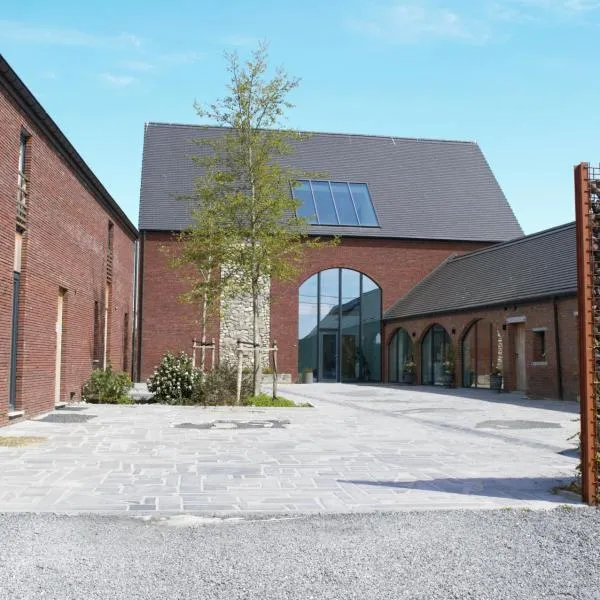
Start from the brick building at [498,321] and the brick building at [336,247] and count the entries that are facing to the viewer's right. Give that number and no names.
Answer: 0

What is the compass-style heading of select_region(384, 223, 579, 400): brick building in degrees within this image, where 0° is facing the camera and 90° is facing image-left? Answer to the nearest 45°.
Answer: approximately 45°

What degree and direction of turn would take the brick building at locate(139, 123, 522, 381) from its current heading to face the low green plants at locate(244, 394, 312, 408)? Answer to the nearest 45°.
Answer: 0° — it already faces it

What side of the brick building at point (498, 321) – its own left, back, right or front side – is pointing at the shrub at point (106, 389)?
front

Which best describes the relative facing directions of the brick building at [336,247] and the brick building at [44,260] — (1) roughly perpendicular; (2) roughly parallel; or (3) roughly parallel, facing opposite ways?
roughly perpendicular

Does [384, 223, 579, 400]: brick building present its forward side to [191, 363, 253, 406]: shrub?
yes

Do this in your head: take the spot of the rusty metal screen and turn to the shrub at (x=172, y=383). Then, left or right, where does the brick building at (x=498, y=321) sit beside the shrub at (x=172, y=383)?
right

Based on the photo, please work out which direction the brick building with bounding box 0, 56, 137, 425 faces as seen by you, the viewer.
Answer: facing to the right of the viewer

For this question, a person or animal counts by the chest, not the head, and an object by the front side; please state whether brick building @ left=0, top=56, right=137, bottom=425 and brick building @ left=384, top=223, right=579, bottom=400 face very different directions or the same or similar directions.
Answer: very different directions

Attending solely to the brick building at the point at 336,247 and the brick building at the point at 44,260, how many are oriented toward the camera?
1

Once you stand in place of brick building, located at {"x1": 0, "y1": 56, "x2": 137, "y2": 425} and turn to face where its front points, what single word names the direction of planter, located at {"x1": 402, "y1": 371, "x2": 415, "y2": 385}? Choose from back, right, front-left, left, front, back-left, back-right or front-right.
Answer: front-left

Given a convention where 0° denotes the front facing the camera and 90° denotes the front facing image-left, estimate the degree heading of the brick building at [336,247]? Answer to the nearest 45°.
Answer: approximately 0°

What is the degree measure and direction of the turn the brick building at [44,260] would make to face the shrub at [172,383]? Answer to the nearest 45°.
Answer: approximately 45° to its left

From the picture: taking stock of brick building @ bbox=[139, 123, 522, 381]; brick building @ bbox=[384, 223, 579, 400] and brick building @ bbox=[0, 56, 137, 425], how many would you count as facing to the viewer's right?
1

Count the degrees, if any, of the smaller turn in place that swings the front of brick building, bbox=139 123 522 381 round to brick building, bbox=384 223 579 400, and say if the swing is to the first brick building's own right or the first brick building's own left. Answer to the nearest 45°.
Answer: approximately 45° to the first brick building's own left

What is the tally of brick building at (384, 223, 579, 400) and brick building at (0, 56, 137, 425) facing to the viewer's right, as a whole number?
1
